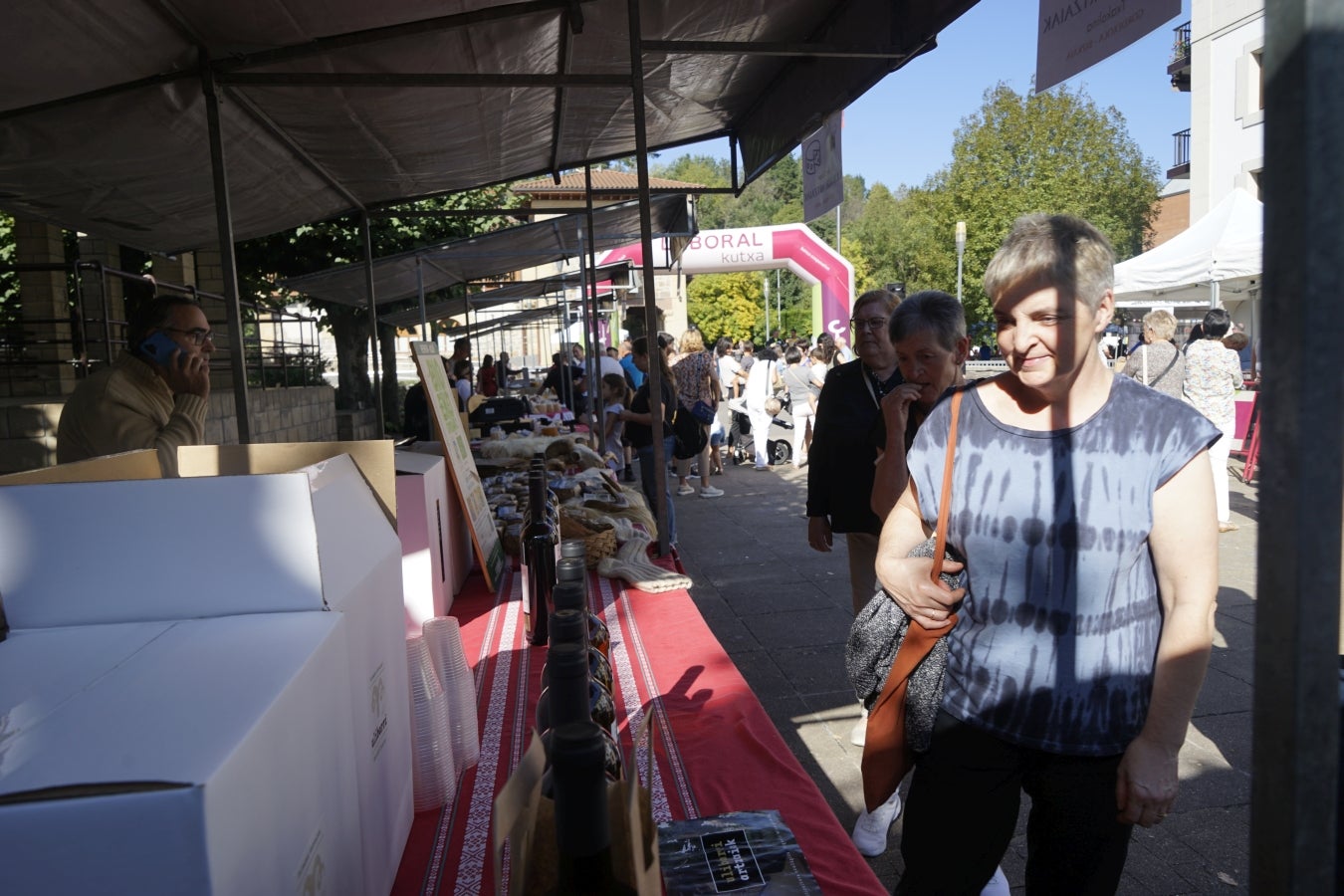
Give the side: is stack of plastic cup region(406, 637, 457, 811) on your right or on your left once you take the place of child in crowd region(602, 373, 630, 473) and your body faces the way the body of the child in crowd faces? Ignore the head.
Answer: on your left

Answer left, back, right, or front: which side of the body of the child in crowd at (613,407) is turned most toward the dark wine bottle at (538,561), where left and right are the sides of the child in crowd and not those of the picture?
left

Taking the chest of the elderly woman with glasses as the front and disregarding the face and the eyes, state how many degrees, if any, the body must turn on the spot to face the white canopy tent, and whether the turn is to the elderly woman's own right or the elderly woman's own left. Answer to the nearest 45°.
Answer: approximately 135° to the elderly woman's own left

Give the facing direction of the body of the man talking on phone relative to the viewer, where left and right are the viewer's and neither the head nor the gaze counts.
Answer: facing to the right of the viewer

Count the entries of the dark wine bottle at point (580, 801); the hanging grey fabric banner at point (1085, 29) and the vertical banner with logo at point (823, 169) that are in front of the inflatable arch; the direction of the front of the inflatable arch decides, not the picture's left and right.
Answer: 3

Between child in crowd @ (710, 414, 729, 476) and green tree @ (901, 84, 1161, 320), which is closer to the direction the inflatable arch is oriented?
the child in crowd

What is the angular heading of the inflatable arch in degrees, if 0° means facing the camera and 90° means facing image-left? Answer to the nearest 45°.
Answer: approximately 0°

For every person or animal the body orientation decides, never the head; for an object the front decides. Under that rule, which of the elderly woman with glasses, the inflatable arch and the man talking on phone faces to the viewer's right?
the man talking on phone

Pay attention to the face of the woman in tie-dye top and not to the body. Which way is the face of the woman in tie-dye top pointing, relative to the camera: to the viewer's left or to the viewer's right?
to the viewer's left

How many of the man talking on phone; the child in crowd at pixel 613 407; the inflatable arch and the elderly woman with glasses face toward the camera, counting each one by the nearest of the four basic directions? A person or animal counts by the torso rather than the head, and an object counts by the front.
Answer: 2
